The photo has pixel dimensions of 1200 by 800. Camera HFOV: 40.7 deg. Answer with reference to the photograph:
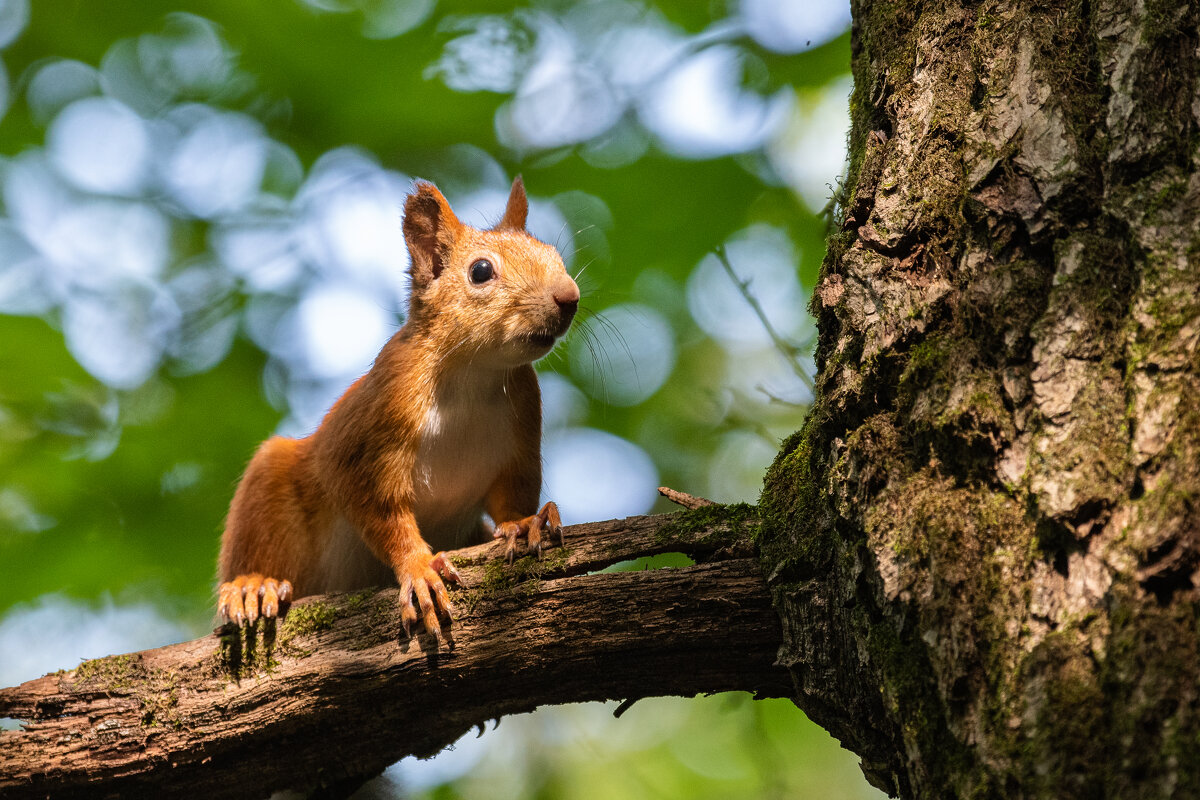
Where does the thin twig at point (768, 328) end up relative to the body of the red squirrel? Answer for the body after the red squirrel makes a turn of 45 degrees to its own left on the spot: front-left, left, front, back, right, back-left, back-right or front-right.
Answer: front

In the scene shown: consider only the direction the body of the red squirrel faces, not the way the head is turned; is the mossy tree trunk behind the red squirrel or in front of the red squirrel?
in front

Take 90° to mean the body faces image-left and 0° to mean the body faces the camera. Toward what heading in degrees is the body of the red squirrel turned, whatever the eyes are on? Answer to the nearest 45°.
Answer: approximately 315°

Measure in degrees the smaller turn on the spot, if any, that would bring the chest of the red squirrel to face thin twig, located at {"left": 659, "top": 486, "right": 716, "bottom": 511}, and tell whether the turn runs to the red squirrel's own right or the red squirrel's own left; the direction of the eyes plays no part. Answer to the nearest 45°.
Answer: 0° — it already faces it
